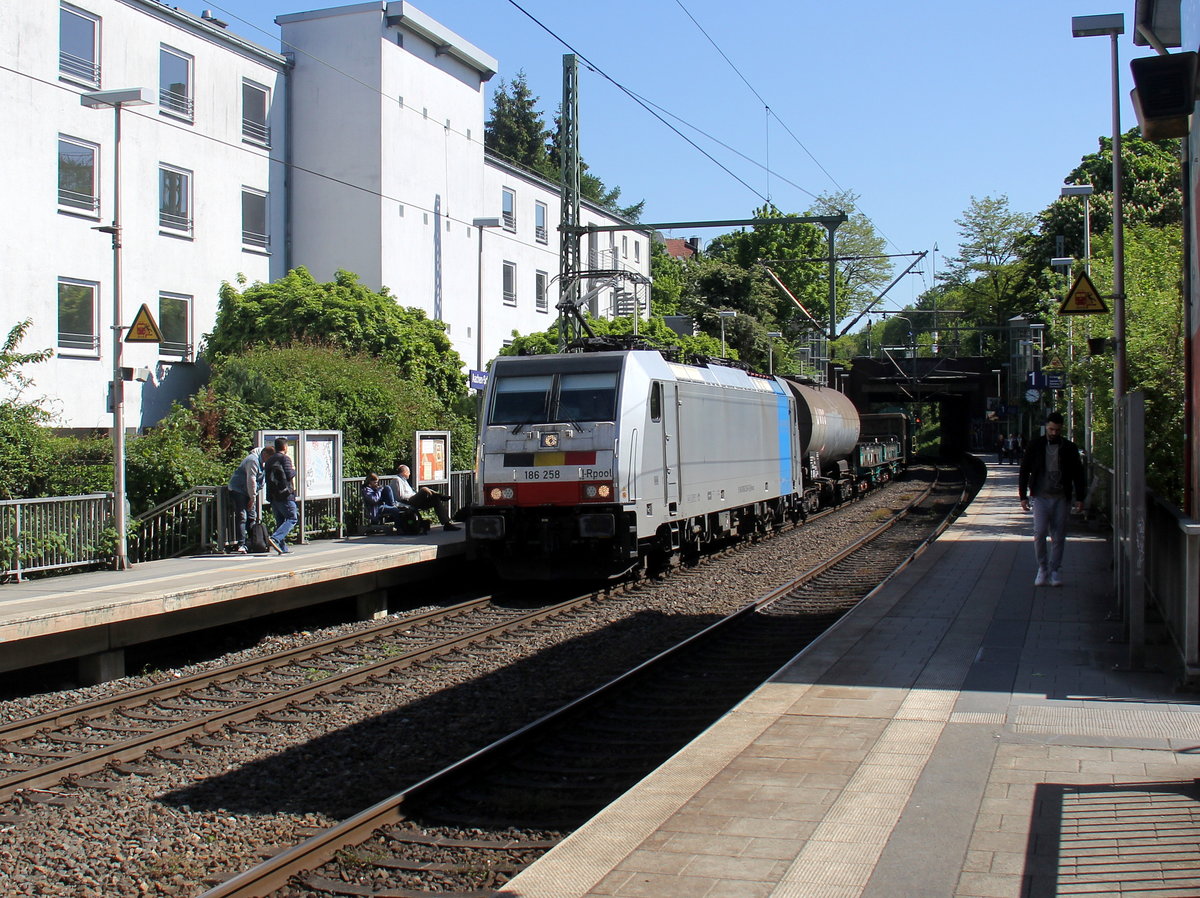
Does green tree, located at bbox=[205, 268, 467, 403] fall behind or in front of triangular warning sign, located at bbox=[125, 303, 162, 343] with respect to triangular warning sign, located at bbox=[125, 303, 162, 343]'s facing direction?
behind

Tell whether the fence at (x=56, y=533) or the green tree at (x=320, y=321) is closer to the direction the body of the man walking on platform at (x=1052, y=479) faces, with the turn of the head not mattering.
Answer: the fence

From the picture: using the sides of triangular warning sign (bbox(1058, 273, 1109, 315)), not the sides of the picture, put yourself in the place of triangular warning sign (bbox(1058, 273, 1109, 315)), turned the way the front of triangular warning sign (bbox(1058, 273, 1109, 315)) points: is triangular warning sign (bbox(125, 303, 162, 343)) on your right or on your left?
on your right

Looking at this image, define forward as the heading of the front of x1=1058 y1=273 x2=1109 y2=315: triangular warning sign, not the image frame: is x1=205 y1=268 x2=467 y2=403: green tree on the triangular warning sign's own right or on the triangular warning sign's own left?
on the triangular warning sign's own right
